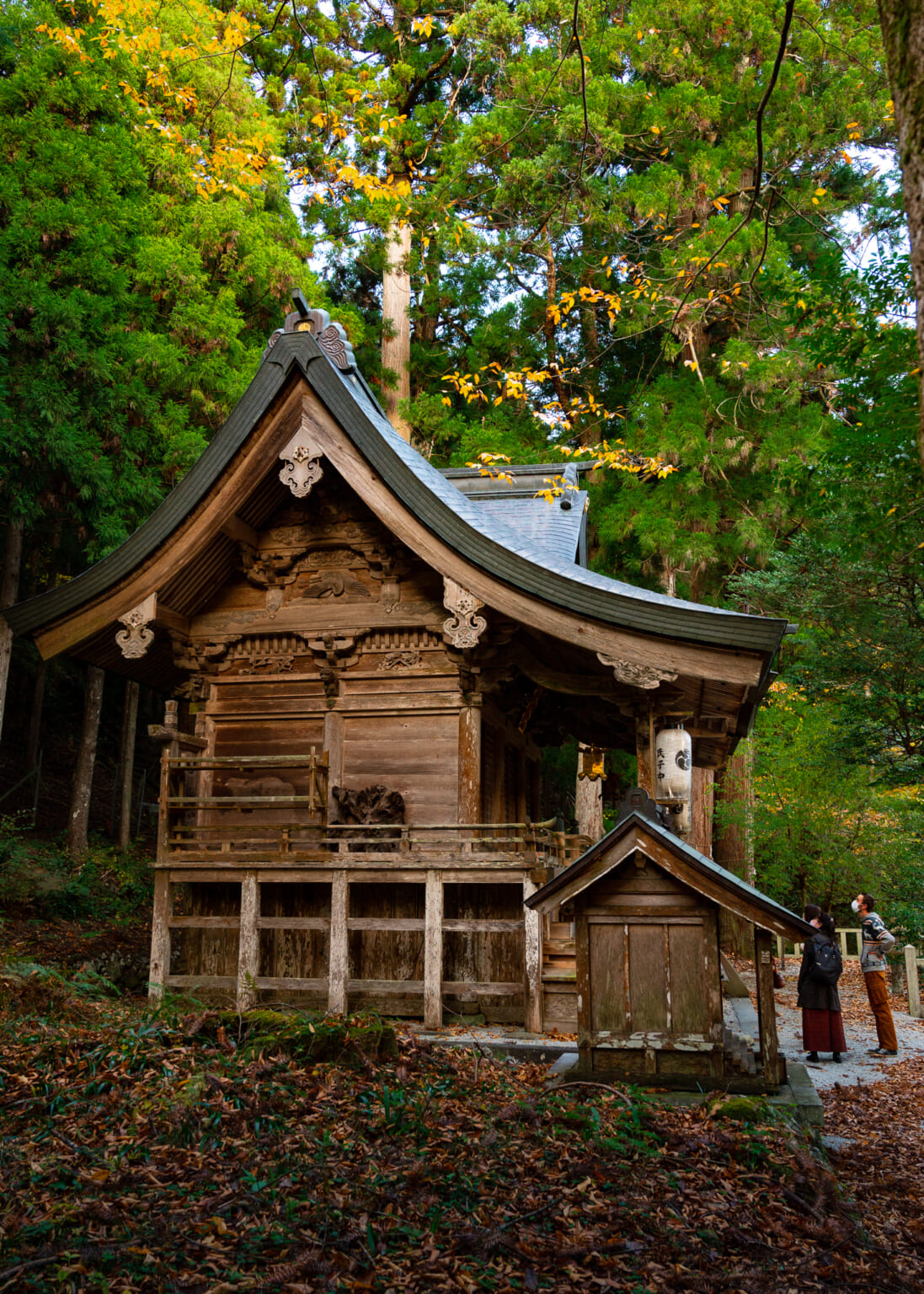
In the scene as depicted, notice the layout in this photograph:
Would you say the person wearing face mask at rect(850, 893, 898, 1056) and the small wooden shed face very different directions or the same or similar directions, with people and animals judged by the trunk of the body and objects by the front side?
very different directions

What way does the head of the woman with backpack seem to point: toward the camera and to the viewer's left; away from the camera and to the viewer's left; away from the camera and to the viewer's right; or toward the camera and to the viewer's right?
away from the camera and to the viewer's left

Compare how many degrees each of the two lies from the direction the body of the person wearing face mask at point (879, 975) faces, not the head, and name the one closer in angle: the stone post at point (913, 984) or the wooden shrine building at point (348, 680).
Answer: the wooden shrine building

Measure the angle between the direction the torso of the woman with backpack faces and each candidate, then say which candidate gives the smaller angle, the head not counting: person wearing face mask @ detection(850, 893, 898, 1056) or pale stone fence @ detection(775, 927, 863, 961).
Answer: the pale stone fence

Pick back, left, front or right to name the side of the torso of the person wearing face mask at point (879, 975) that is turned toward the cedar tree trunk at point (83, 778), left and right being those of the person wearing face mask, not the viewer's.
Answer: front

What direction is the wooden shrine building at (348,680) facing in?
to the viewer's right

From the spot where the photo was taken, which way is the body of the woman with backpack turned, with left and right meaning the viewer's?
facing away from the viewer and to the left of the viewer

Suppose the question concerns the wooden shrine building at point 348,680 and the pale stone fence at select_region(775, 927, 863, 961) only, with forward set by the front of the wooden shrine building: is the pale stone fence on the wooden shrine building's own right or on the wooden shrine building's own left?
on the wooden shrine building's own left

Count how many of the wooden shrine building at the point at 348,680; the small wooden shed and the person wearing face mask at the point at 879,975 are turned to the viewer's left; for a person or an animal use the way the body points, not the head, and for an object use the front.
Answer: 1

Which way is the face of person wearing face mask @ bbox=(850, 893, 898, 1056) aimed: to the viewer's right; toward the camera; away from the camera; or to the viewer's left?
to the viewer's left

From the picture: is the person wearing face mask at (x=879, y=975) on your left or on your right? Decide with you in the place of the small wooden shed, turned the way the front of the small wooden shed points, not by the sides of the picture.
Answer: on your left

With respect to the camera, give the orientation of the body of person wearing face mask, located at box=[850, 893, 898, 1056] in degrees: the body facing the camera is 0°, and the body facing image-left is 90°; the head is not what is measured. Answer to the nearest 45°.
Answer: approximately 90°

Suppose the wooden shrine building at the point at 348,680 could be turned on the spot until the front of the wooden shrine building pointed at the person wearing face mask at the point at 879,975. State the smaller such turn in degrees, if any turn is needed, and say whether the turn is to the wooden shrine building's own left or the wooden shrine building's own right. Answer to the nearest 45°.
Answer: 0° — it already faces them

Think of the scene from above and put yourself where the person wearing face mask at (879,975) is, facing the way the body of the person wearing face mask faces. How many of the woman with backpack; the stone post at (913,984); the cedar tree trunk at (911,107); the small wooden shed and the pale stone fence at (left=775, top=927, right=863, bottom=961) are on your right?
2
